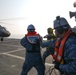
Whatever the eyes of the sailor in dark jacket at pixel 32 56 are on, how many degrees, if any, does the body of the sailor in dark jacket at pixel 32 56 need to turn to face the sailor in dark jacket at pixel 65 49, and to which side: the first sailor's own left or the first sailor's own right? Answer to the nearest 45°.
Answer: approximately 180°

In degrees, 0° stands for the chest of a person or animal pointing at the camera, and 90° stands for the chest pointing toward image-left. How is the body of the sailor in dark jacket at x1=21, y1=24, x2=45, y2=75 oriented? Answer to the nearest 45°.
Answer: approximately 180°
